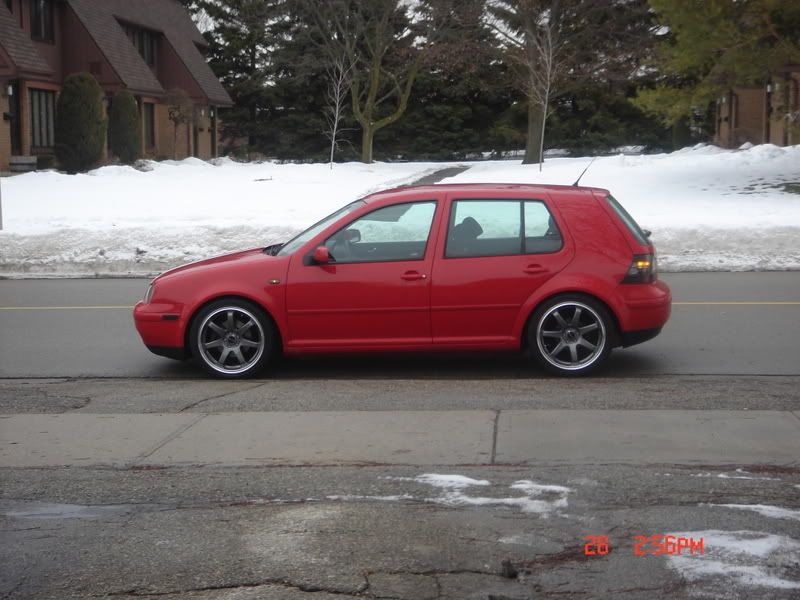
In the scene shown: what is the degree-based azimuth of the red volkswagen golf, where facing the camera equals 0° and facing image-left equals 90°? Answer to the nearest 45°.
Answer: approximately 90°

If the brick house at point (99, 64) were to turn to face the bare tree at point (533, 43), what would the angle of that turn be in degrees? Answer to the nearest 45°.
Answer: approximately 45° to its left

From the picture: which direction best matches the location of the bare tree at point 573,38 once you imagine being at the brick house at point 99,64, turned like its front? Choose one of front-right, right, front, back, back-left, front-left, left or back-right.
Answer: front-left

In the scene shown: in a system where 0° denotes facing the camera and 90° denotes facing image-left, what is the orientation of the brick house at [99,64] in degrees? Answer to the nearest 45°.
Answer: approximately 315°

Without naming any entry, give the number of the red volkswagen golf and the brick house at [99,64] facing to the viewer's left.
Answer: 1

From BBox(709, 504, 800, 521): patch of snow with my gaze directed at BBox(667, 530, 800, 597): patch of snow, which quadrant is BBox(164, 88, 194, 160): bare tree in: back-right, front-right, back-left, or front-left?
back-right

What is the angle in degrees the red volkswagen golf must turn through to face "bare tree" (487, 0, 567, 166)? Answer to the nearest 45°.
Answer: approximately 90° to its right

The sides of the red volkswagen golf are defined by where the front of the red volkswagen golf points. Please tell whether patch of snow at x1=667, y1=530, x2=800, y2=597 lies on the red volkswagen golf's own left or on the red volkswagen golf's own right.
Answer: on the red volkswagen golf's own left

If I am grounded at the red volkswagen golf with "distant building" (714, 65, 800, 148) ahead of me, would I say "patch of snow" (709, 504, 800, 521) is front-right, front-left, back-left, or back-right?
back-right

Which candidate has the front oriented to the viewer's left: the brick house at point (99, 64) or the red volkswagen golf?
the red volkswagen golf
